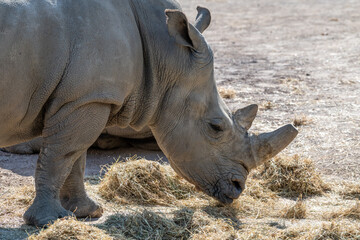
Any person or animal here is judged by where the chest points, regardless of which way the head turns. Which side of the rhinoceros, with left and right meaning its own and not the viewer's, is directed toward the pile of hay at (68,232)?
right

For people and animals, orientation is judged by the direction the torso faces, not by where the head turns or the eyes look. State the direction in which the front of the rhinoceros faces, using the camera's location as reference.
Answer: facing to the right of the viewer

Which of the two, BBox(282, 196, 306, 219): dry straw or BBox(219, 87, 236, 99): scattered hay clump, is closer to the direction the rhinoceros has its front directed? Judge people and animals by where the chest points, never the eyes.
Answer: the dry straw
